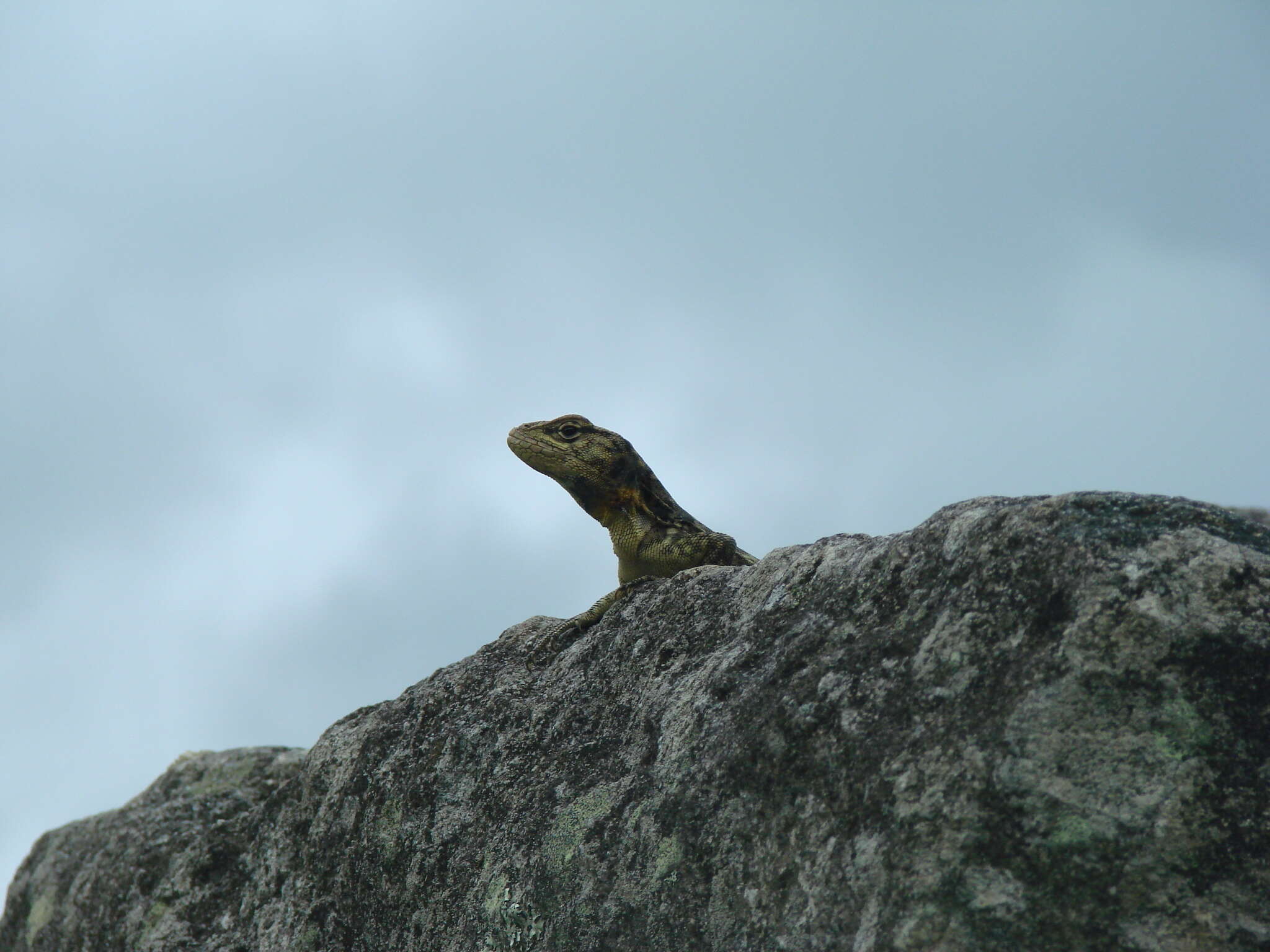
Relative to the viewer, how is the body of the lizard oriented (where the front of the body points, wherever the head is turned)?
to the viewer's left
